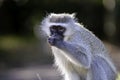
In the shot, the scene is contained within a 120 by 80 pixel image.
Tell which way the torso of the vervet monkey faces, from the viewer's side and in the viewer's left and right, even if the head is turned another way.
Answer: facing the viewer and to the left of the viewer
